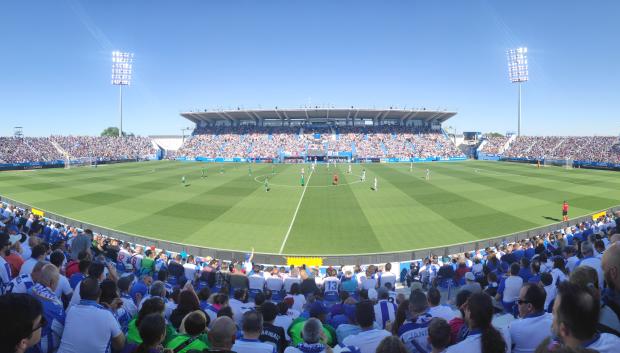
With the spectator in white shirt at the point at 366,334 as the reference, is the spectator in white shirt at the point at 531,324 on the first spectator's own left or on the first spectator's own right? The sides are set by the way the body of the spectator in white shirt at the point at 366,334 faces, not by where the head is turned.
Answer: on the first spectator's own right

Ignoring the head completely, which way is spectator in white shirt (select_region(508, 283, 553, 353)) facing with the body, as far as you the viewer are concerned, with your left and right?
facing away from the viewer and to the left of the viewer

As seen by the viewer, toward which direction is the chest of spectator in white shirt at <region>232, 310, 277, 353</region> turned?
away from the camera

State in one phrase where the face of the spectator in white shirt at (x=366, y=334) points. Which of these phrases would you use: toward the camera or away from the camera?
away from the camera

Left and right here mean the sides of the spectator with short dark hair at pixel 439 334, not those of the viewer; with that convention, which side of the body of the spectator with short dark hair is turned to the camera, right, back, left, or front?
back

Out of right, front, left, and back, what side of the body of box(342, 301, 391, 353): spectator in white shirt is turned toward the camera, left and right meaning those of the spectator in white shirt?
back
